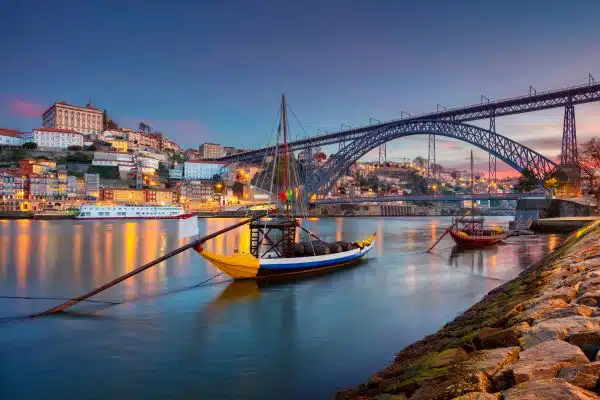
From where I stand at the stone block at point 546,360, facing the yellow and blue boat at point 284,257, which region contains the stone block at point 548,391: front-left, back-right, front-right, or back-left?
back-left

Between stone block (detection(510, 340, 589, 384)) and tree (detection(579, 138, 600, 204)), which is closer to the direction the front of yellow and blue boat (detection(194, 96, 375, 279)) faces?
the tree

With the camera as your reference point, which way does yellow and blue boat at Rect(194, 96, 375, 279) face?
facing away from the viewer and to the right of the viewer

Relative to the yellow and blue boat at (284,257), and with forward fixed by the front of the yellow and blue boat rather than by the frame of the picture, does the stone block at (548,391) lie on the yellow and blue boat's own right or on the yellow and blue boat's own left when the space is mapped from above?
on the yellow and blue boat's own right

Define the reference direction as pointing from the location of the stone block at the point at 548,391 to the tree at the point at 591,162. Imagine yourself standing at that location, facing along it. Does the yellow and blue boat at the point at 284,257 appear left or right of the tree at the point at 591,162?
left

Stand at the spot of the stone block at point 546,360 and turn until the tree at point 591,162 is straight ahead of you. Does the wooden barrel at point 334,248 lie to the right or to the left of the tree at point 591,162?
left

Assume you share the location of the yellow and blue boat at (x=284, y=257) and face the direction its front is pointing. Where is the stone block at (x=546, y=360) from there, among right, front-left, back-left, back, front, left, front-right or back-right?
back-right
